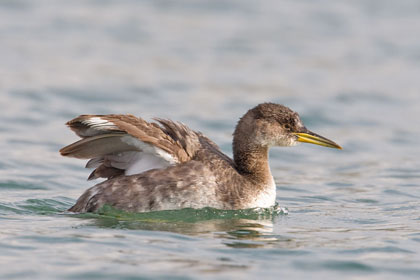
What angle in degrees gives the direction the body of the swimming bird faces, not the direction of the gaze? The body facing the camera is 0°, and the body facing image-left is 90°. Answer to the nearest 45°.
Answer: approximately 270°
